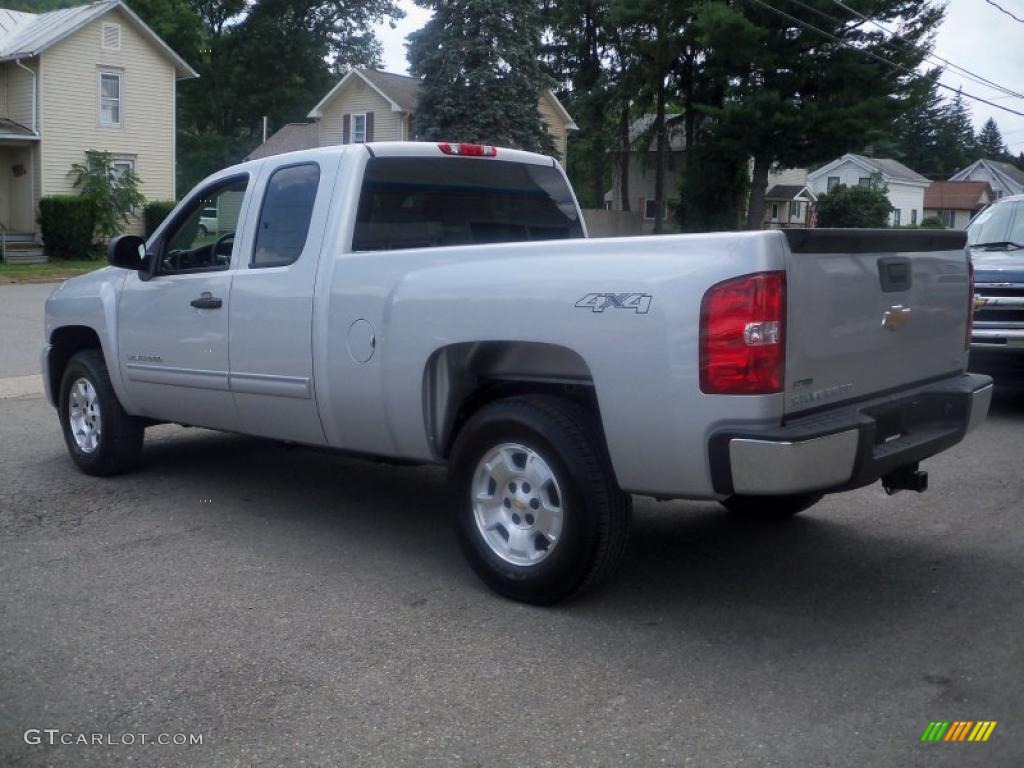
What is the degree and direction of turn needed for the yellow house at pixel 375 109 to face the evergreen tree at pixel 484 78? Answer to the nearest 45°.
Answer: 0° — it already faces it

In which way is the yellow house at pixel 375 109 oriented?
toward the camera

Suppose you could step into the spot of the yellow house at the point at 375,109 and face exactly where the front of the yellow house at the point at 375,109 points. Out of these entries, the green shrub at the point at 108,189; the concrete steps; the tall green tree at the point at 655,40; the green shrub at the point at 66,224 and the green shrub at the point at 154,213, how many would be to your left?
1

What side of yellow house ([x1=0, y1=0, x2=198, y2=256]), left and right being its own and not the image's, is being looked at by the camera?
front

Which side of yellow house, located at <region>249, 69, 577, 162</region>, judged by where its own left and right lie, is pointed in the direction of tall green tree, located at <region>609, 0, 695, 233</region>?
left

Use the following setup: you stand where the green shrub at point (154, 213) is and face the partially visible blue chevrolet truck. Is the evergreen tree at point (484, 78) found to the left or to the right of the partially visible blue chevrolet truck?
left

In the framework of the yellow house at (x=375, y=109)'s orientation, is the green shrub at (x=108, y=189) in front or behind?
in front

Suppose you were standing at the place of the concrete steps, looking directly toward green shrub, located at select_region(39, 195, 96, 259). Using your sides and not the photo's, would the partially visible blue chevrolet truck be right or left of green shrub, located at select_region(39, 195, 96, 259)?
right

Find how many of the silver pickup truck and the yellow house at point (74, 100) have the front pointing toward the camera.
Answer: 1

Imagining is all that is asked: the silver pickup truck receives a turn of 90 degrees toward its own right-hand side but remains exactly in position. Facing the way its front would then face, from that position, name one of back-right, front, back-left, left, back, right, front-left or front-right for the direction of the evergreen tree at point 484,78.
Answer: front-left

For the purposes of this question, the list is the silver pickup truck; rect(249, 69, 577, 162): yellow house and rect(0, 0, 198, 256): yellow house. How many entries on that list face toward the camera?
2

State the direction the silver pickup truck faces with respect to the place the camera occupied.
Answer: facing away from the viewer and to the left of the viewer

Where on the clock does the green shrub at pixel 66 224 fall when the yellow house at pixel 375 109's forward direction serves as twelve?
The green shrub is roughly at 1 o'clock from the yellow house.

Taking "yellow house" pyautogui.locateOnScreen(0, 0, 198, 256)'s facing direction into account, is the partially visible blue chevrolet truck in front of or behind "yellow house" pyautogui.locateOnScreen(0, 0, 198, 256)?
in front

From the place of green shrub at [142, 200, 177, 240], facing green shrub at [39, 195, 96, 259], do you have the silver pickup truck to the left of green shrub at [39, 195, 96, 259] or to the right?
left

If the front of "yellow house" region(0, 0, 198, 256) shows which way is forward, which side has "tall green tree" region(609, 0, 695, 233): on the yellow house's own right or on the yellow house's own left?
on the yellow house's own left

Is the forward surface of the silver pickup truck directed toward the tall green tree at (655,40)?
no
